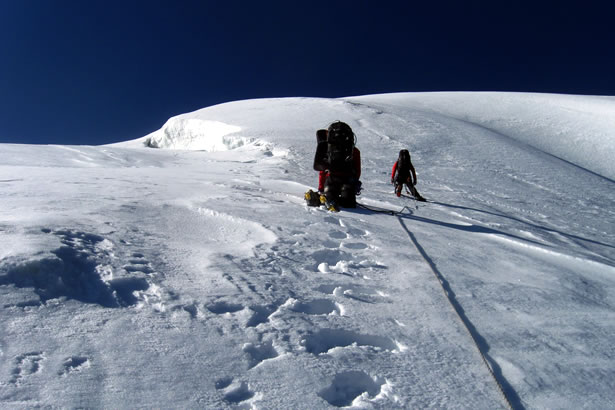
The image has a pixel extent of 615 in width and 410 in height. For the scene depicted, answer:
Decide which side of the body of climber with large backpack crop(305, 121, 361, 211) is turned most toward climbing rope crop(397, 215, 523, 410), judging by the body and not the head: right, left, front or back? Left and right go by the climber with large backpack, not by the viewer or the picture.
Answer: back

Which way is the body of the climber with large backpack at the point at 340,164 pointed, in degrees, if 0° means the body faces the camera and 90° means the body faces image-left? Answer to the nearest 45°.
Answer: approximately 180°
